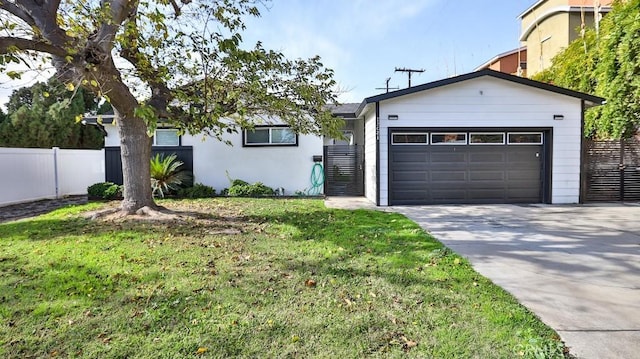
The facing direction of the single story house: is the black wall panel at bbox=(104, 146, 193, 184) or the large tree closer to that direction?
the large tree

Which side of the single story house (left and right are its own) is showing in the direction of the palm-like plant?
right

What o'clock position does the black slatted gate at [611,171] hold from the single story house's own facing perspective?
The black slatted gate is roughly at 9 o'clock from the single story house.

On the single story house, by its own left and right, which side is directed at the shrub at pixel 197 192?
right

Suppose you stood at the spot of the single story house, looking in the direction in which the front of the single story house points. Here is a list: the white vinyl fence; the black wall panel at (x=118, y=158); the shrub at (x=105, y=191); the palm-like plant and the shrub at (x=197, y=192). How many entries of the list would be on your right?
5

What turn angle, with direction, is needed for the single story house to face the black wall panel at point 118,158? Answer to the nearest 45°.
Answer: approximately 90° to its right

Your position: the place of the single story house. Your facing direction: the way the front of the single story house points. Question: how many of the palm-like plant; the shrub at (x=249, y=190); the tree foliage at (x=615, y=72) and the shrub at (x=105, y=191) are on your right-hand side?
3

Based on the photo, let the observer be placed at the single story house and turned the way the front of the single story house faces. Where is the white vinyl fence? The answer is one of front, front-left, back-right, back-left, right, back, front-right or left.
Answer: right

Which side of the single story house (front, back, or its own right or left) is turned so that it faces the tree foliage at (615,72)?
left

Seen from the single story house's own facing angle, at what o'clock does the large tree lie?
The large tree is roughly at 2 o'clock from the single story house.

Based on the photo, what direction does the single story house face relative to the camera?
toward the camera
